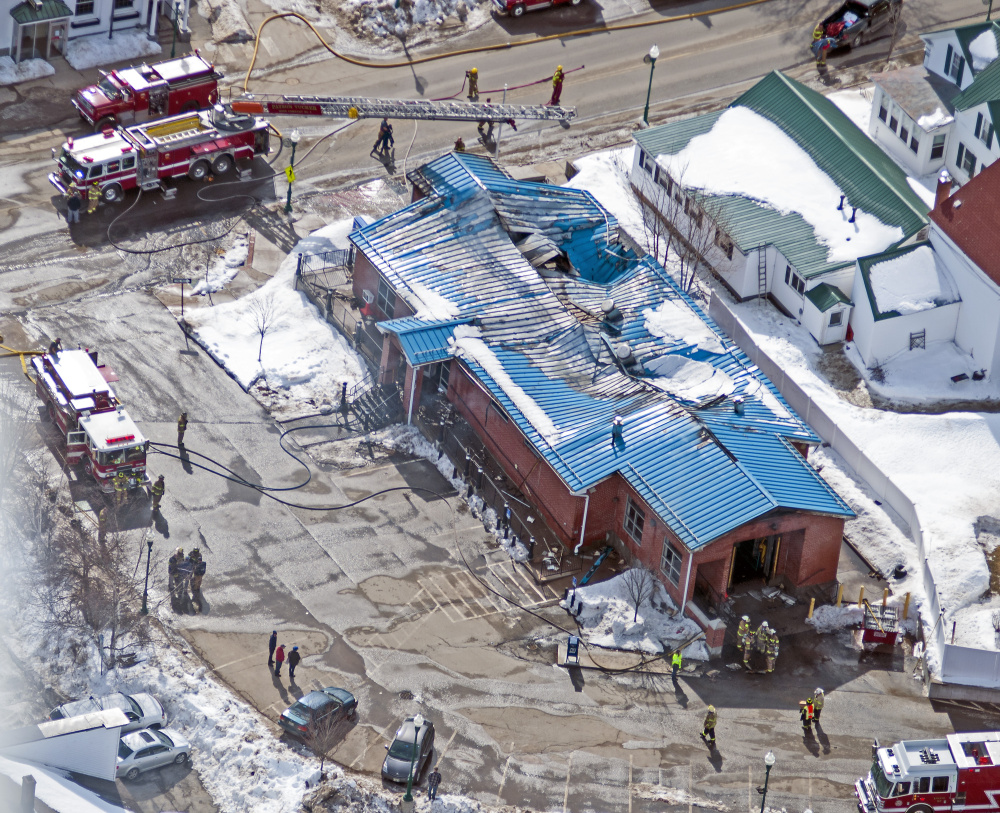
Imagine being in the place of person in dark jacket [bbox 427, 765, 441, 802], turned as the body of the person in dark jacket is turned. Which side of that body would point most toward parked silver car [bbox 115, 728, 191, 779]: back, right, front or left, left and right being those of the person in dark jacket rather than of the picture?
left

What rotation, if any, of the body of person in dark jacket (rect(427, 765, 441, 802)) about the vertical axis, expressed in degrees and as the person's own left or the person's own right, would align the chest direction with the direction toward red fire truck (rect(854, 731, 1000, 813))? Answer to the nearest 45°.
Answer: approximately 90° to the person's own right

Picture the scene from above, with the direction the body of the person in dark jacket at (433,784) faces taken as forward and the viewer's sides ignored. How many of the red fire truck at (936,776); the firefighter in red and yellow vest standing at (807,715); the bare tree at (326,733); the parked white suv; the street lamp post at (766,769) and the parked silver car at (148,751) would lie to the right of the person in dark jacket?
3

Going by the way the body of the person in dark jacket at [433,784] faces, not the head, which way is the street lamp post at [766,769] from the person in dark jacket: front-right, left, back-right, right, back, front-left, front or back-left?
right

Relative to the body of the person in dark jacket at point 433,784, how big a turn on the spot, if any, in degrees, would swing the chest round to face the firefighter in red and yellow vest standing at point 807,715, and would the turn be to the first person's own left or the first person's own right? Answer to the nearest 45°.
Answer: approximately 90° to the first person's own right

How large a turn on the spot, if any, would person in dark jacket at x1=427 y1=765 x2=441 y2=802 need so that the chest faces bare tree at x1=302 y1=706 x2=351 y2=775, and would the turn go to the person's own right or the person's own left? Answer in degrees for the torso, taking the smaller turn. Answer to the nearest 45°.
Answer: approximately 90° to the person's own left

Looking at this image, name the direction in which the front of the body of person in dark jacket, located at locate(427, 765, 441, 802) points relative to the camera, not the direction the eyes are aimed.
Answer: away from the camera

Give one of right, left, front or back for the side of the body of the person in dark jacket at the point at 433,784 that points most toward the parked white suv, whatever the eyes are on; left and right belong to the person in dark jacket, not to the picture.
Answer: left
